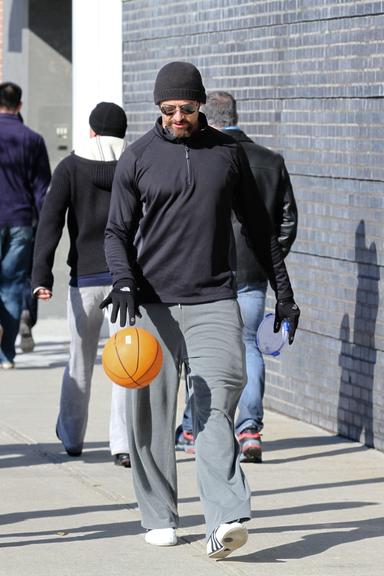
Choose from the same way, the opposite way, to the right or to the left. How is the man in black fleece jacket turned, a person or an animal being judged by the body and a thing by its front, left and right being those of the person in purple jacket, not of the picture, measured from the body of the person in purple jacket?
the opposite way

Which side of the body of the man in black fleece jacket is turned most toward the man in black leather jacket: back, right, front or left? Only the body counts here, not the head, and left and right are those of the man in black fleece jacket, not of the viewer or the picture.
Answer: back

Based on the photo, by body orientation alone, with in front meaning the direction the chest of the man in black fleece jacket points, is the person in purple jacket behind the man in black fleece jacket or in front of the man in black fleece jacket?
behind

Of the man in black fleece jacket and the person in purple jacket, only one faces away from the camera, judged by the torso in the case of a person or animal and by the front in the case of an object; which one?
the person in purple jacket

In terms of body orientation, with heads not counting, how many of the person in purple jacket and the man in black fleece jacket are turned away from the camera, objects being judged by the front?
1

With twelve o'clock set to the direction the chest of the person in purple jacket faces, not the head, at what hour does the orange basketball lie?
The orange basketball is roughly at 6 o'clock from the person in purple jacket.

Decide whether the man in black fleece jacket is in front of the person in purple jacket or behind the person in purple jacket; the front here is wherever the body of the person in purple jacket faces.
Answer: behind

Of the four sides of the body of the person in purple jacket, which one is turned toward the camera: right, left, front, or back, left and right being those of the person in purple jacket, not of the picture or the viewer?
back
